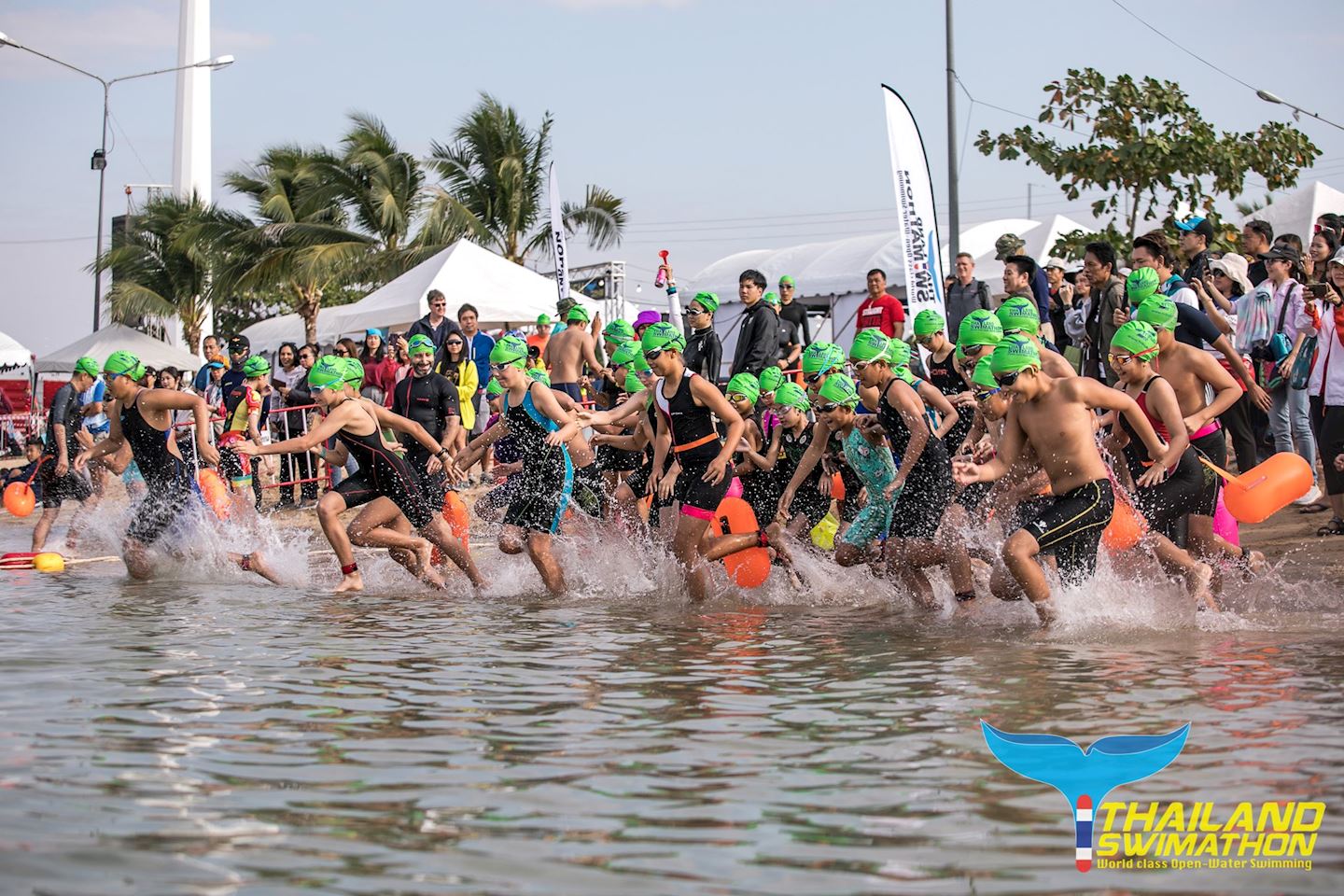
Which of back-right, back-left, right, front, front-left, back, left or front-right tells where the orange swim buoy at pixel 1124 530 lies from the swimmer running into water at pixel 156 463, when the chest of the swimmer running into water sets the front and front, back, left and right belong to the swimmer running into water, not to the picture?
back-left

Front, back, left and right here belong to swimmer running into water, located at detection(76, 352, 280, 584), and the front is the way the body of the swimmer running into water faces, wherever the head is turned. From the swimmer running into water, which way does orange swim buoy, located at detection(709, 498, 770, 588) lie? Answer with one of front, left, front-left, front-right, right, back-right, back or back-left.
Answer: back-left

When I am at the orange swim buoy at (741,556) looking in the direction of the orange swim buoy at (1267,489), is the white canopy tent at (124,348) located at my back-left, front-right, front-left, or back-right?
back-left

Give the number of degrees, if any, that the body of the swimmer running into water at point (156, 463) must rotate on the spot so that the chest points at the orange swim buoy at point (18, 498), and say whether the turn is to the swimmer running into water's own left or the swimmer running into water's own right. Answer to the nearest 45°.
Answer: approximately 90° to the swimmer running into water's own right
